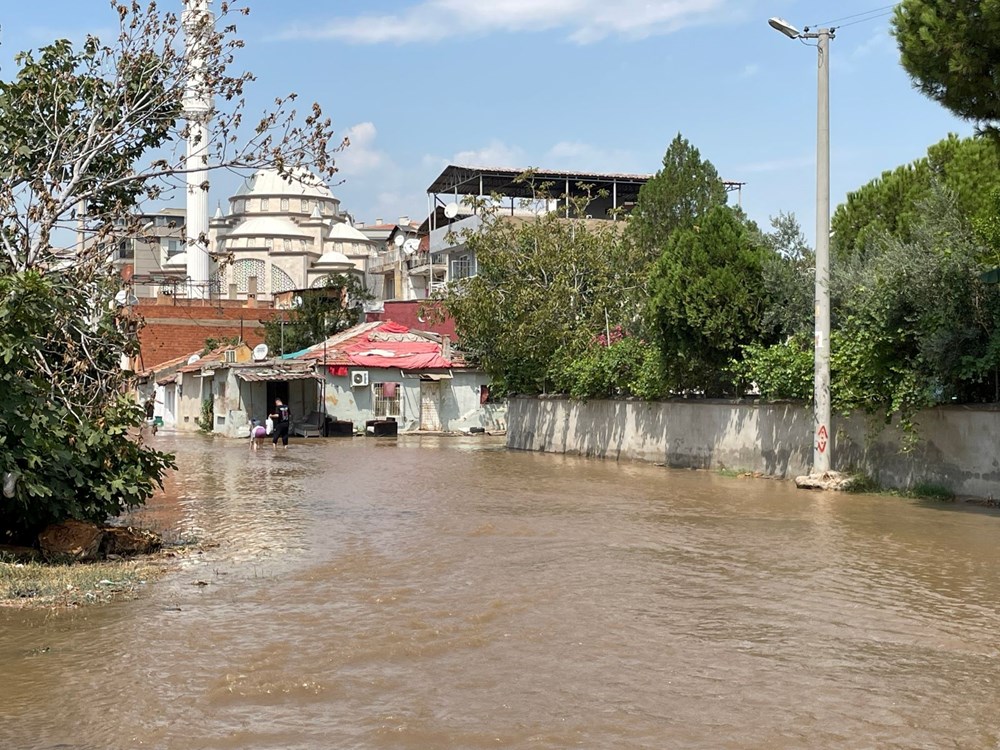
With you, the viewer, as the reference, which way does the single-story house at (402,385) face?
facing the viewer

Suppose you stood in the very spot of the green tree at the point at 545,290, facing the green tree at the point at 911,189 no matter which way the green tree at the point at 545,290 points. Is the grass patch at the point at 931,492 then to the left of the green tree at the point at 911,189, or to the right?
right

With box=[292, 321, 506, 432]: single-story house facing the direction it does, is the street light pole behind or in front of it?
in front

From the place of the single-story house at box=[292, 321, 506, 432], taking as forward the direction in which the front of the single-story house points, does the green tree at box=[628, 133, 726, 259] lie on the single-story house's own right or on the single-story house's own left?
on the single-story house's own left

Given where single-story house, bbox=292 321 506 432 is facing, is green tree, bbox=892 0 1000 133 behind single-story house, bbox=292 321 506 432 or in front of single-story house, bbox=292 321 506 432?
in front
